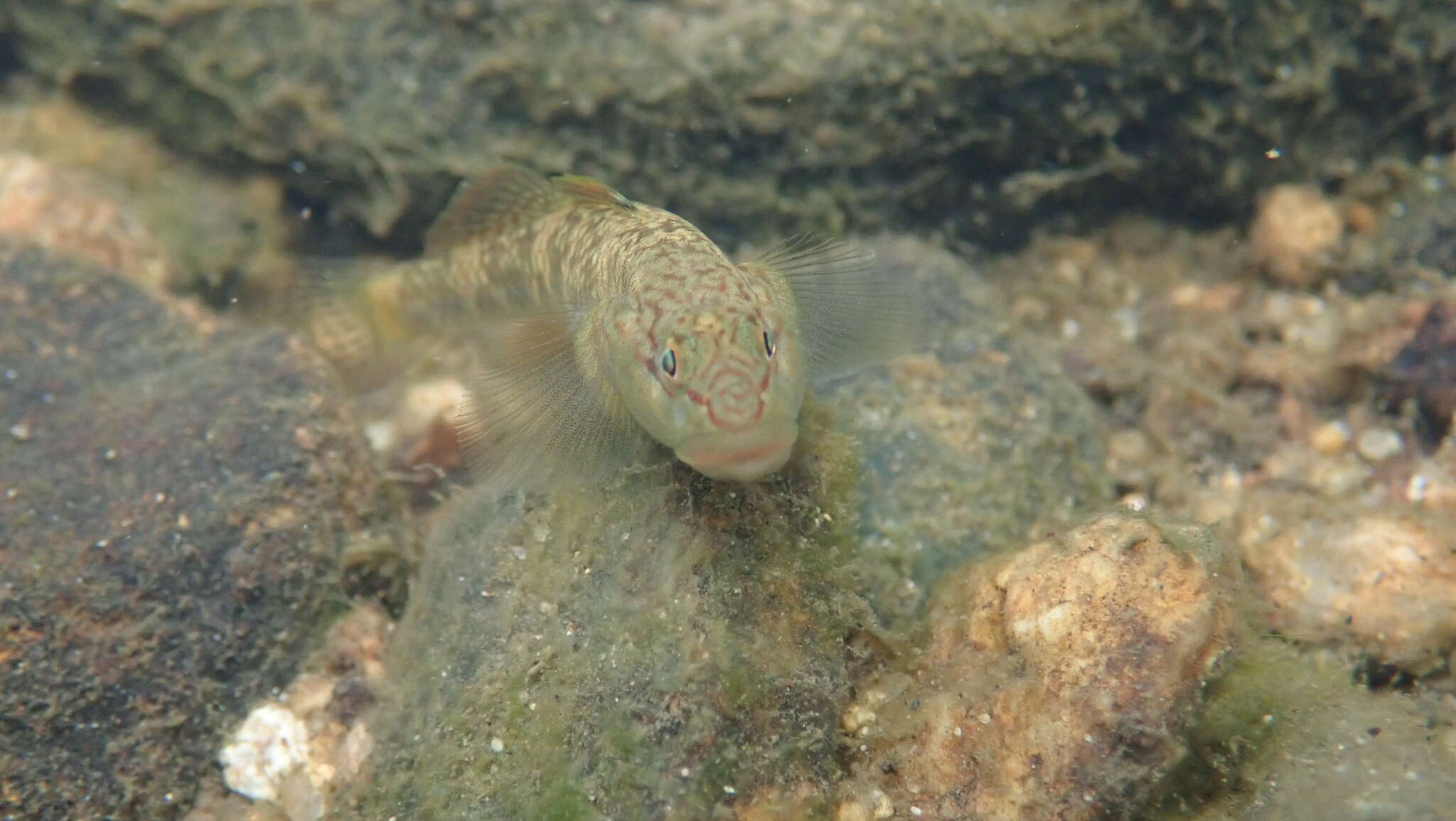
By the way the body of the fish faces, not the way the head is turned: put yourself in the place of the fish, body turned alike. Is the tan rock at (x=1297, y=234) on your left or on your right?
on your left

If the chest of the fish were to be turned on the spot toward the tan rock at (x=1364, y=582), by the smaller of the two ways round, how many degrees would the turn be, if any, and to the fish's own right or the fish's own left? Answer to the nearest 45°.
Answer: approximately 45° to the fish's own left

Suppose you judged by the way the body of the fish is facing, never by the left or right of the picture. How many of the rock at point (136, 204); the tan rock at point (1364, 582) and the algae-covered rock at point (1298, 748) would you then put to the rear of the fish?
1

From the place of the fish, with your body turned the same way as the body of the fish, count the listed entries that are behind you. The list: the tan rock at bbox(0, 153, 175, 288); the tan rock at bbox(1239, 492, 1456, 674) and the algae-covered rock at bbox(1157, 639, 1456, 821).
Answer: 1

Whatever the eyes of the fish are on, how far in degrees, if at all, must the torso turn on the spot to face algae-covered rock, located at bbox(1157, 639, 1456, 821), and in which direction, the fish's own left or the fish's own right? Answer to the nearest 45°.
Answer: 0° — it already faces it

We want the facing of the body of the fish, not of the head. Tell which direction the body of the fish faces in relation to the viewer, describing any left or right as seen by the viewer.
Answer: facing the viewer and to the right of the viewer

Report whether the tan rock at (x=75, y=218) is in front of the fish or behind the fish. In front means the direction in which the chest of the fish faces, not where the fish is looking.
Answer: behind

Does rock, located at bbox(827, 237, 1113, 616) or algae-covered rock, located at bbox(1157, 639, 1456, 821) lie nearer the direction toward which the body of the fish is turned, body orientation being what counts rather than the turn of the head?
the algae-covered rock

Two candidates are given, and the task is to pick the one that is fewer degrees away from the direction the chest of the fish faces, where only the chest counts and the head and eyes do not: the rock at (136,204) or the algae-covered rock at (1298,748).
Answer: the algae-covered rock

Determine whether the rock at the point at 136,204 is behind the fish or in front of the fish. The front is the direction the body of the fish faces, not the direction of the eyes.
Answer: behind
